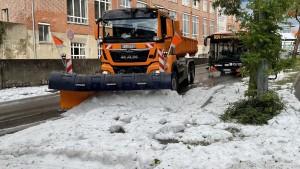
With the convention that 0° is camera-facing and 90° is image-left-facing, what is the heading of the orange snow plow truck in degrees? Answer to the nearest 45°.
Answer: approximately 45°

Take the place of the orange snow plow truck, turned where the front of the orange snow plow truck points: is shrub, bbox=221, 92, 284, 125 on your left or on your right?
on your left
